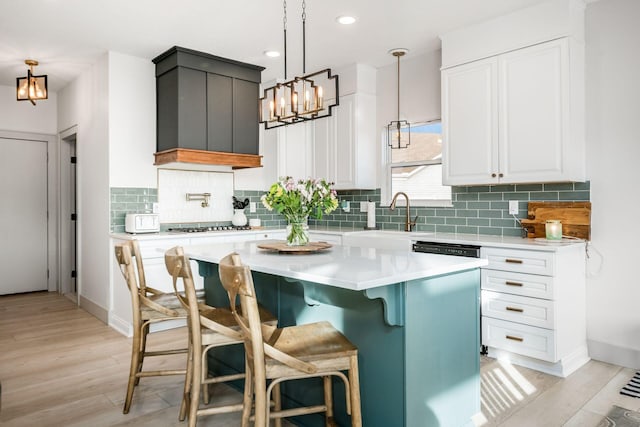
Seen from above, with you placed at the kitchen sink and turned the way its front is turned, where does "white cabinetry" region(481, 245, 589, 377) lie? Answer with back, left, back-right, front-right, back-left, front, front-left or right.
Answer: left

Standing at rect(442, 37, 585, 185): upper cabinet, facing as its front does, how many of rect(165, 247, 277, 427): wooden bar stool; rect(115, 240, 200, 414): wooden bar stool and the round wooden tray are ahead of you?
3

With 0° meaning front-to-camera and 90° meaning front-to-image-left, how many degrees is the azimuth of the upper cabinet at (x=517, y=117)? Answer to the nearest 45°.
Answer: approximately 45°

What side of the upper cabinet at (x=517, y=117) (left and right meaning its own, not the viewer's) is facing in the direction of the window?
right

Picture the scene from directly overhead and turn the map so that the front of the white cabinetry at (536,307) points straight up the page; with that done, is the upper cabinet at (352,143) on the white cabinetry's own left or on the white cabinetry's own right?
on the white cabinetry's own right

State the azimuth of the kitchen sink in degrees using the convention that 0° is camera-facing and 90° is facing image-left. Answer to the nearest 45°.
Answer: approximately 45°

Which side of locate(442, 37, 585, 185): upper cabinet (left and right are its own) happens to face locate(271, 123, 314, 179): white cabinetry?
right

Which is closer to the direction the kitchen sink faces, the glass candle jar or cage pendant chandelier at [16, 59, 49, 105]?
the cage pendant chandelier
